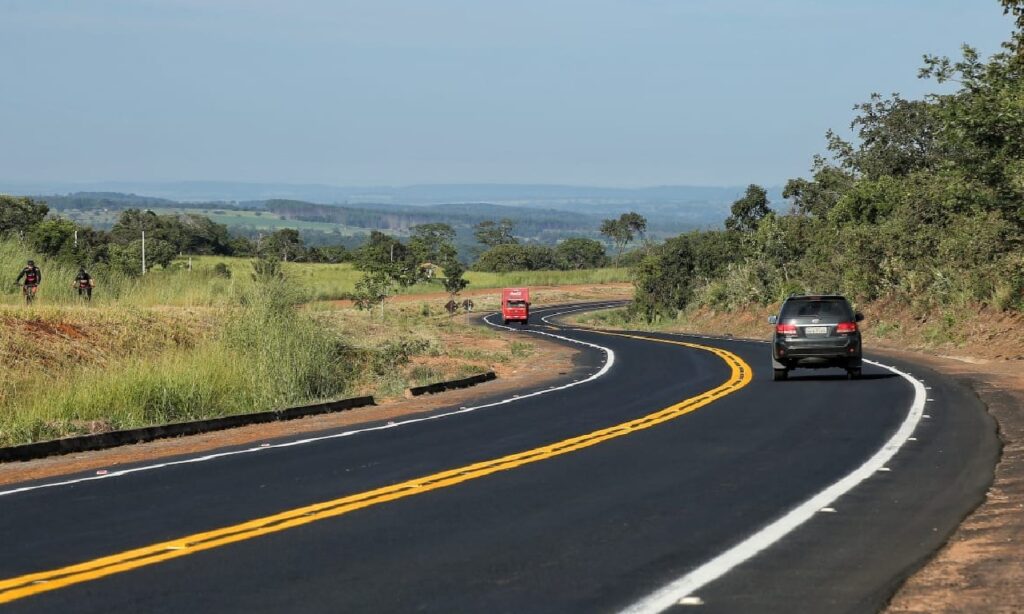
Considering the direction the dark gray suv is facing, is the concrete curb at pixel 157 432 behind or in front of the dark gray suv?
behind

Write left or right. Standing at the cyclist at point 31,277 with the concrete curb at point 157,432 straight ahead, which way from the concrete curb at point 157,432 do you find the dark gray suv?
left

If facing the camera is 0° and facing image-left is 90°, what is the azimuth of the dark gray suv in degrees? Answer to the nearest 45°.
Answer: approximately 180°

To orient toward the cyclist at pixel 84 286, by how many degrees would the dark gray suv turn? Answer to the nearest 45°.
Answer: approximately 90° to its left

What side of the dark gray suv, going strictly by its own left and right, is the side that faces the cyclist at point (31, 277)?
left
